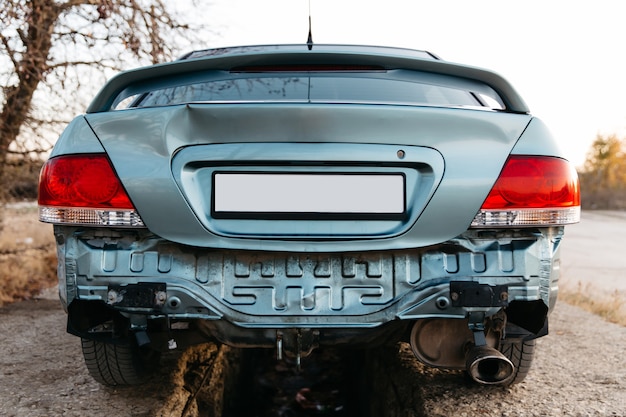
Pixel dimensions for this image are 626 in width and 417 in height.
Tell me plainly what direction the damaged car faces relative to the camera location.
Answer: facing away from the viewer
